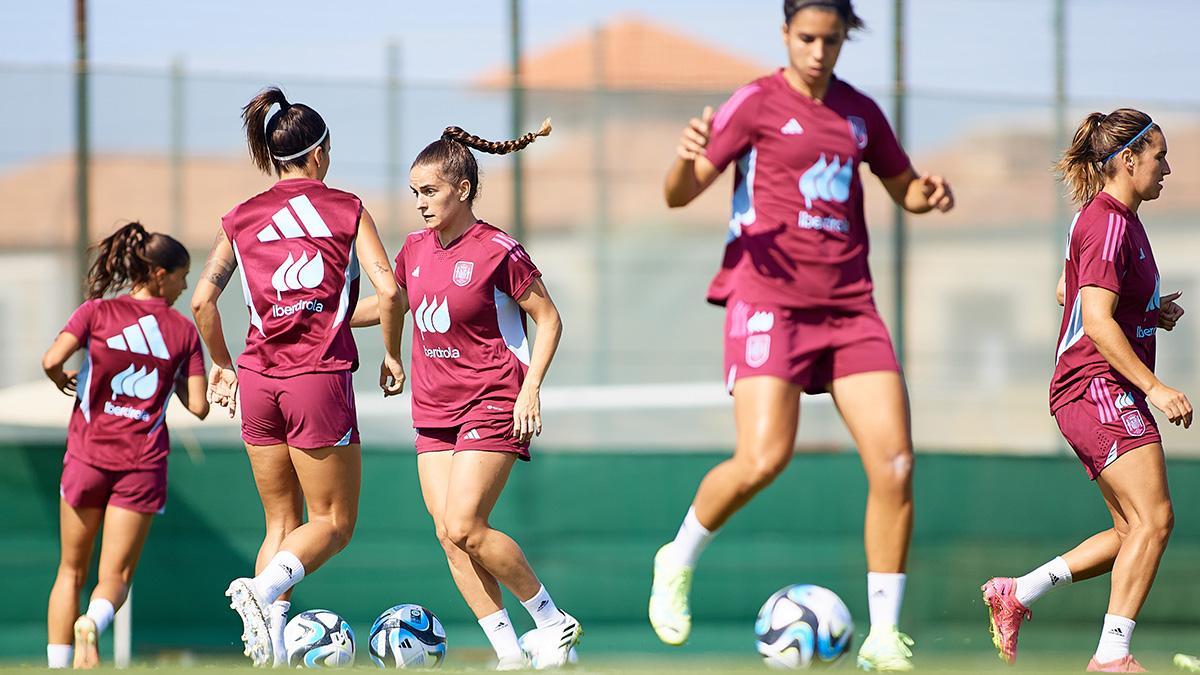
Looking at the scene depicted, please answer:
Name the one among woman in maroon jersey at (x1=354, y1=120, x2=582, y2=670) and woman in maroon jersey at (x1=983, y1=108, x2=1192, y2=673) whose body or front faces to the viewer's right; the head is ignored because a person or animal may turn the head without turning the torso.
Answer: woman in maroon jersey at (x1=983, y1=108, x2=1192, y2=673)

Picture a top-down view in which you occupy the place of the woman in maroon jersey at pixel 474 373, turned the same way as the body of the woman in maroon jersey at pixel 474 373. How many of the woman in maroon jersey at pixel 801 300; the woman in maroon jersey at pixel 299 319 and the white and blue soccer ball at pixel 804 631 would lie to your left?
2

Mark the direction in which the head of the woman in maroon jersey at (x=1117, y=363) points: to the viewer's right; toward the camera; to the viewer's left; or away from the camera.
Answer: to the viewer's right

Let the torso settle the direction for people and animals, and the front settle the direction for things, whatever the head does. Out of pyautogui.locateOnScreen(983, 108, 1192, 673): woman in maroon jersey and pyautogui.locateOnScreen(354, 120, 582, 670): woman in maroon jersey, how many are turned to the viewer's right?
1

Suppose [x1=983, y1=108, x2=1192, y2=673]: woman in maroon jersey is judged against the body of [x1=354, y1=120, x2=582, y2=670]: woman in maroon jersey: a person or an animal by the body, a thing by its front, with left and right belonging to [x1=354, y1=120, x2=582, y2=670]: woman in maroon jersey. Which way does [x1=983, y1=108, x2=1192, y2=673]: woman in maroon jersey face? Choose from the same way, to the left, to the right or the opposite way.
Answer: to the left

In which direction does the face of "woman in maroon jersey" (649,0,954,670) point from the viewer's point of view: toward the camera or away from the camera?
toward the camera

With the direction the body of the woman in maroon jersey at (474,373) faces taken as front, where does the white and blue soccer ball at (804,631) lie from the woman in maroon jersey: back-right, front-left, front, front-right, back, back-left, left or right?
left

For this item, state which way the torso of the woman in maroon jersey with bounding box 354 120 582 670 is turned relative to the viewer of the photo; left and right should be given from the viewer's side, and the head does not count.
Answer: facing the viewer and to the left of the viewer

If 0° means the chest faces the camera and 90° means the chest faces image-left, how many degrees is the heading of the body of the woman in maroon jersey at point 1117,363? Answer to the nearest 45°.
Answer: approximately 270°

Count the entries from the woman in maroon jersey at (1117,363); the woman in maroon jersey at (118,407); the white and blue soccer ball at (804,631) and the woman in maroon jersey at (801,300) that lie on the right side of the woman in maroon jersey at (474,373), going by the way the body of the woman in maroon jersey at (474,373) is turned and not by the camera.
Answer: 1

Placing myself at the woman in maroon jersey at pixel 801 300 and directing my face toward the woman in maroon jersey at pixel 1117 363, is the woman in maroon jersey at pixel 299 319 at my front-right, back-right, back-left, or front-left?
back-left

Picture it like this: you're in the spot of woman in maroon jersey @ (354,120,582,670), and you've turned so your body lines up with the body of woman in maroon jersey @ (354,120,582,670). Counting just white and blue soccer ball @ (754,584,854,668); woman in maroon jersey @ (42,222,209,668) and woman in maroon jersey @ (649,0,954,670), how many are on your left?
2
